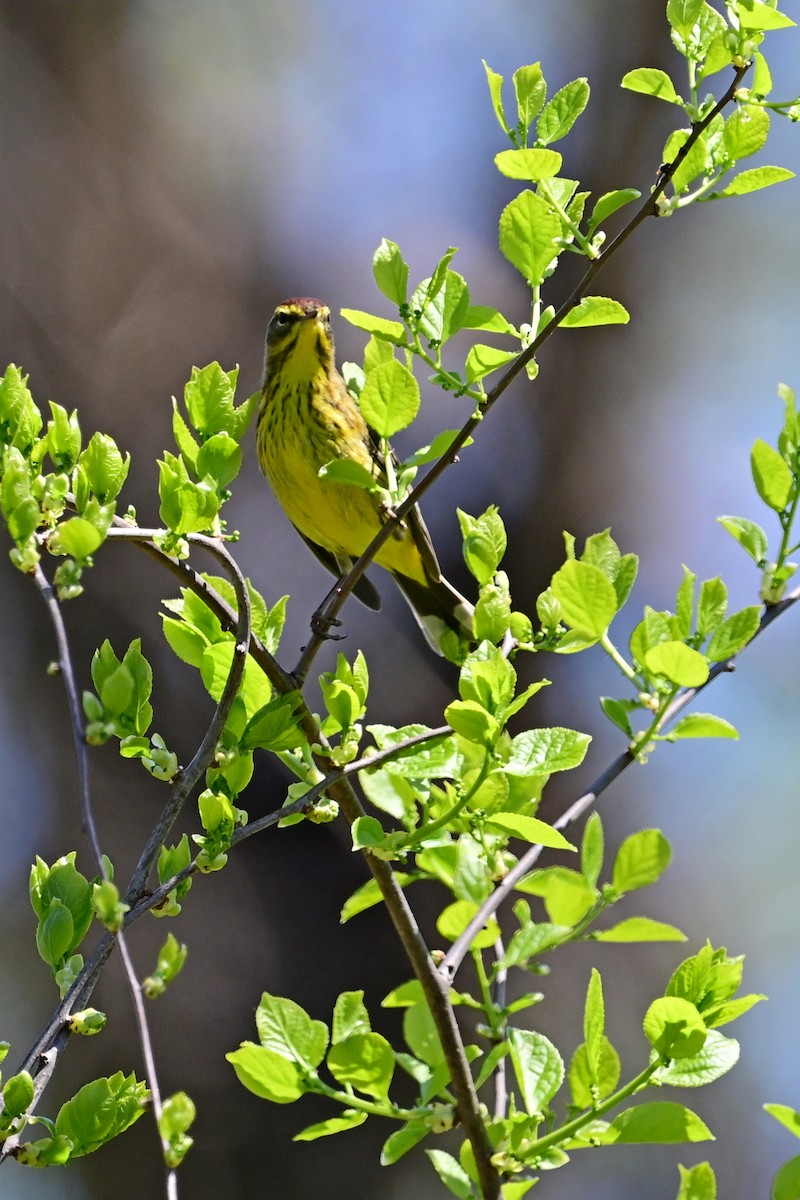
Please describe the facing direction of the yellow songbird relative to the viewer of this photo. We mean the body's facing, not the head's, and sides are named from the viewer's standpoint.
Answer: facing the viewer and to the left of the viewer
